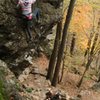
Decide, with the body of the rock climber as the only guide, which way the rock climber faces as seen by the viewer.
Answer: away from the camera
